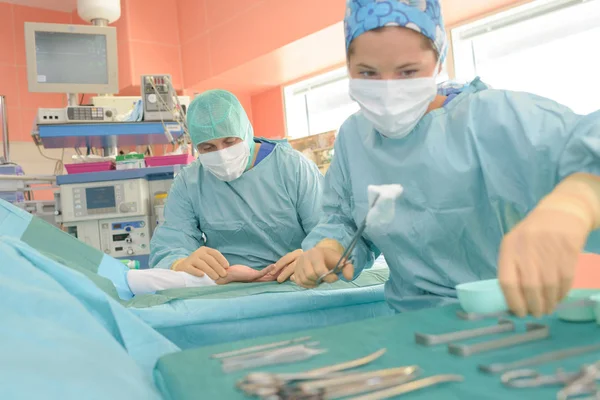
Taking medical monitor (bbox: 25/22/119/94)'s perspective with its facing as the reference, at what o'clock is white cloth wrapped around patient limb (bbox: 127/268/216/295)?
The white cloth wrapped around patient limb is roughly at 12 o'clock from the medical monitor.

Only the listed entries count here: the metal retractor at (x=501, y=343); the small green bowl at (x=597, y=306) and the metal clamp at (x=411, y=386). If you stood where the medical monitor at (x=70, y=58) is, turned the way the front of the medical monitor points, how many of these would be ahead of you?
3

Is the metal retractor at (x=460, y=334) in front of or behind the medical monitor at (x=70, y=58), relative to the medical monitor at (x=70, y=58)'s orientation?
in front

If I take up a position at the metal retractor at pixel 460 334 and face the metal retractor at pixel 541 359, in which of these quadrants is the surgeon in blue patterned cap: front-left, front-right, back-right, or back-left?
back-left

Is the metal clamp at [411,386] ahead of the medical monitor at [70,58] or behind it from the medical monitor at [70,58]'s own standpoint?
ahead

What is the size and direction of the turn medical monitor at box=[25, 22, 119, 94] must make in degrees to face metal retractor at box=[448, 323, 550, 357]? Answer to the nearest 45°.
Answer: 0° — it already faces it

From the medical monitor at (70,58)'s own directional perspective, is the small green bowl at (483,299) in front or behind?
in front

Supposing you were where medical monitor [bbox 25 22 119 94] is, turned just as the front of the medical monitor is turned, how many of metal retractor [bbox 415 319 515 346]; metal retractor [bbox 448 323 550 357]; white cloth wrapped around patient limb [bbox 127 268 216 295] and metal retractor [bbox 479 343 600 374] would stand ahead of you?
4

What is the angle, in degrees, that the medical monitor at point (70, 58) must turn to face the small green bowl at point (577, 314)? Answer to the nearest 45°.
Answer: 0° — it already faces it

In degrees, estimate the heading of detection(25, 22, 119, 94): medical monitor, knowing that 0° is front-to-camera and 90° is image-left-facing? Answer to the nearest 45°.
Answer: approximately 0°
